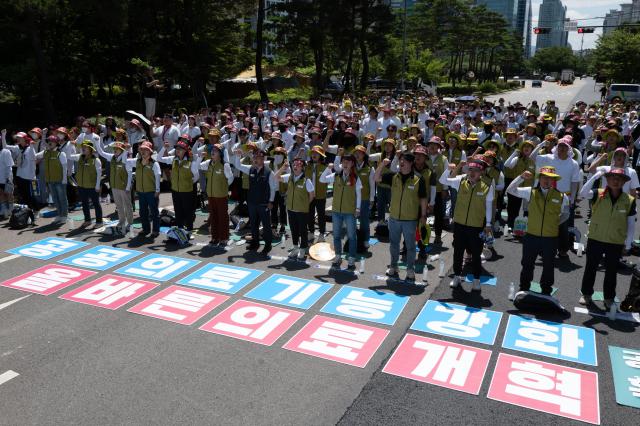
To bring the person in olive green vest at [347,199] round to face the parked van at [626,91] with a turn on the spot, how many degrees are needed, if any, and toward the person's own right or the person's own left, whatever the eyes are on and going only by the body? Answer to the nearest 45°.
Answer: approximately 135° to the person's own left

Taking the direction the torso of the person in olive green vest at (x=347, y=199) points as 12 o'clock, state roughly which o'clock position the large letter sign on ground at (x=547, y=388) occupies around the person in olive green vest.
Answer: The large letter sign on ground is roughly at 11 o'clock from the person in olive green vest.

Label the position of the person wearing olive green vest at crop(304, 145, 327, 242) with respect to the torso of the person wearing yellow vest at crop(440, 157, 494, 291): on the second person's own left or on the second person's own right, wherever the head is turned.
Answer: on the second person's own right

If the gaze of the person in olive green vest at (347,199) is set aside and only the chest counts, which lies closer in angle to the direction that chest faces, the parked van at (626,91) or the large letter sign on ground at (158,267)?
the large letter sign on ground

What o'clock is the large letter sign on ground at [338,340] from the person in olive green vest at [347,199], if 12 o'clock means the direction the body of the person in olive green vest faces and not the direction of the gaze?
The large letter sign on ground is roughly at 12 o'clock from the person in olive green vest.

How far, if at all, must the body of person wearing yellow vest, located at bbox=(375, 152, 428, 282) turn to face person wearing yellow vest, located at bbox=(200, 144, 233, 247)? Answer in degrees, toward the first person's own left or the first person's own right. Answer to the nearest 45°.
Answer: approximately 90° to the first person's own right

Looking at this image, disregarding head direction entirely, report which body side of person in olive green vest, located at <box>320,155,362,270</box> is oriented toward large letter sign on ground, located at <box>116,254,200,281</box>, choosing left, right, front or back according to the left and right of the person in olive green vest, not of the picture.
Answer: right

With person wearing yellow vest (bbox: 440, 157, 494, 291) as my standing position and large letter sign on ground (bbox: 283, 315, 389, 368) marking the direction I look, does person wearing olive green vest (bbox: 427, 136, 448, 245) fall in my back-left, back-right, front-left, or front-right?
back-right

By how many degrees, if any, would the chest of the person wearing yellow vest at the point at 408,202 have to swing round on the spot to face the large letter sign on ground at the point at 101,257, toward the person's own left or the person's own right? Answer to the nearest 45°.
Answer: approximately 45° to the person's own right
